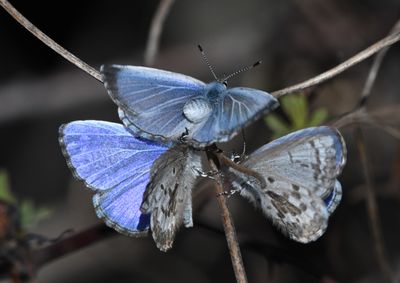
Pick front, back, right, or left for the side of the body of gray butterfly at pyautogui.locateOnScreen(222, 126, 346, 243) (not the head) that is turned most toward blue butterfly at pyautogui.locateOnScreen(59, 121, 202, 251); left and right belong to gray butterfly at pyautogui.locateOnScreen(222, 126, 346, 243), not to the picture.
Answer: front

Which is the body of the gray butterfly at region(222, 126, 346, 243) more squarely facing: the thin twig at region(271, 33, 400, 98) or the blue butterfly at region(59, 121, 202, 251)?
the blue butterfly

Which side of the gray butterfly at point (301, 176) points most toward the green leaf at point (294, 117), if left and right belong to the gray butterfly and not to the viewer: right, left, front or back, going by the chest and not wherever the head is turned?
right

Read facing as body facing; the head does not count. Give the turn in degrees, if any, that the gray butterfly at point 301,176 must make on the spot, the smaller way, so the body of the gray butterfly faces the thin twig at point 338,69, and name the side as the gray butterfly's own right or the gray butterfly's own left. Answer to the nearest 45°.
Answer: approximately 135° to the gray butterfly's own right

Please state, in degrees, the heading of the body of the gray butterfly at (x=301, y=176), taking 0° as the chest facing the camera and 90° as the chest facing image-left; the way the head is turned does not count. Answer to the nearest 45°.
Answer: approximately 90°
